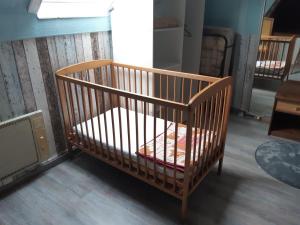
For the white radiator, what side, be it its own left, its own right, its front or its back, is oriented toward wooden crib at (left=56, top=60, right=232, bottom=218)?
front

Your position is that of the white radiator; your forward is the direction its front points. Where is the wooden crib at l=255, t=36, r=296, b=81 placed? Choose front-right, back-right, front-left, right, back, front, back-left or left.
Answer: front-left

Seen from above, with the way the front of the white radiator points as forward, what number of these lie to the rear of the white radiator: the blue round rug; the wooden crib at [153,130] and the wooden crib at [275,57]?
0

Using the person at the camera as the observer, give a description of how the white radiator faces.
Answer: facing the viewer and to the right of the viewer

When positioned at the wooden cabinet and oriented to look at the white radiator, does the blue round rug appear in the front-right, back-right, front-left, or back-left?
front-left

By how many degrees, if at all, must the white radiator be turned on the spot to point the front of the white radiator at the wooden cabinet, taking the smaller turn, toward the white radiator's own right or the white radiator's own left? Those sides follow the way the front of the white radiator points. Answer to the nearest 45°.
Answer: approximately 45° to the white radiator's own left
